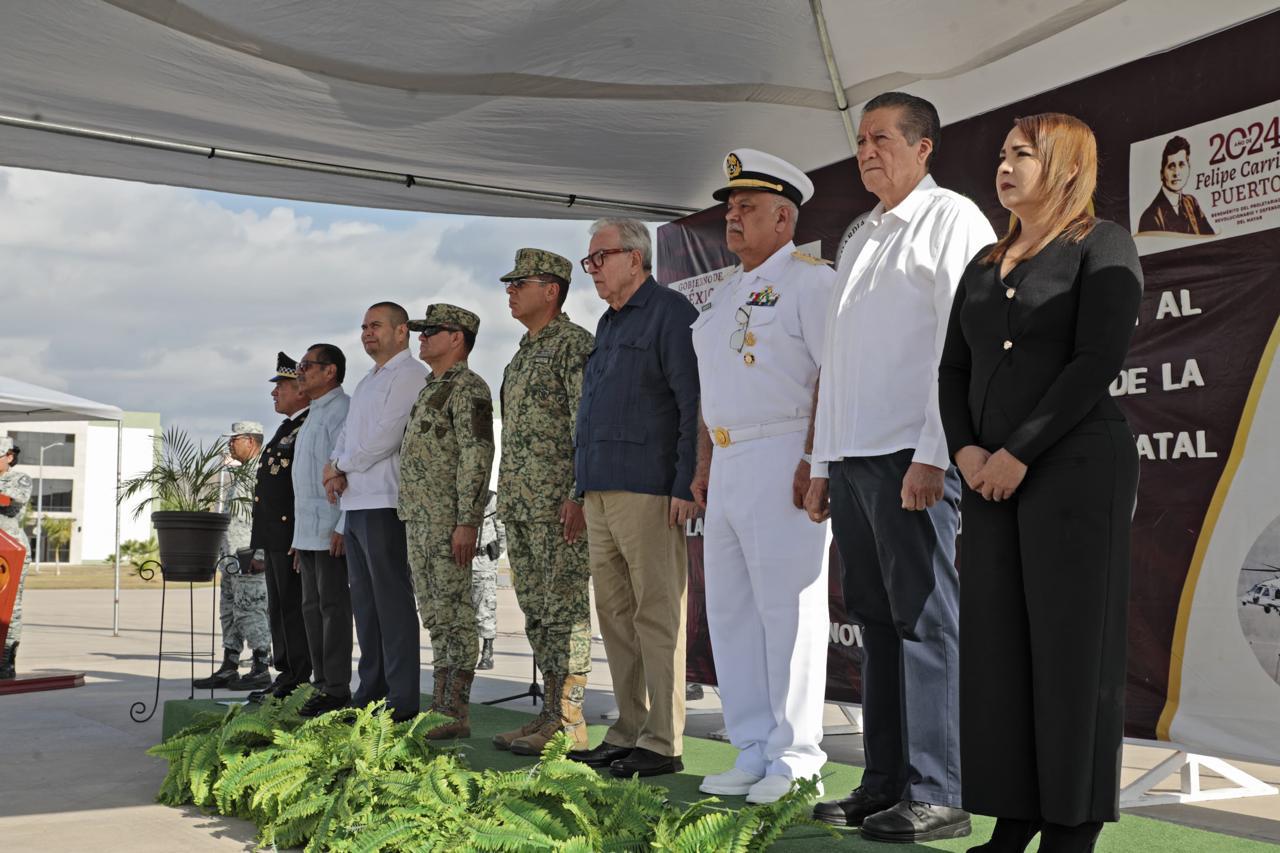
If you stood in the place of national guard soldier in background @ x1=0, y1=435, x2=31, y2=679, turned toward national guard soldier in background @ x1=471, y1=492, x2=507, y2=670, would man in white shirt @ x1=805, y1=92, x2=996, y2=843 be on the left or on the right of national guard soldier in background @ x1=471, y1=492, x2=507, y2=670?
right

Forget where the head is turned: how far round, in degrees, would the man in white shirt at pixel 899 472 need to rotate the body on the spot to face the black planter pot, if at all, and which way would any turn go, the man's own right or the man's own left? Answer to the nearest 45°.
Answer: approximately 90° to the man's own right

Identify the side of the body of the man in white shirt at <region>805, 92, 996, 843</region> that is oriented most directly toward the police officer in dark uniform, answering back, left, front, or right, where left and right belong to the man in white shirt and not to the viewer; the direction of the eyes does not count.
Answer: right

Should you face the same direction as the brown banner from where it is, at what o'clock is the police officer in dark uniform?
The police officer in dark uniform is roughly at 2 o'clock from the brown banner.

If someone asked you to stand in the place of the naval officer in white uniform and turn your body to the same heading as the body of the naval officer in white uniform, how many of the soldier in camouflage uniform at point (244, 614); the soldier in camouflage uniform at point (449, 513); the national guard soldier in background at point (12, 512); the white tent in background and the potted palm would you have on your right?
5

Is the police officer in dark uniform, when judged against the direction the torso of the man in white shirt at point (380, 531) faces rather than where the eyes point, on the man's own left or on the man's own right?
on the man's own right

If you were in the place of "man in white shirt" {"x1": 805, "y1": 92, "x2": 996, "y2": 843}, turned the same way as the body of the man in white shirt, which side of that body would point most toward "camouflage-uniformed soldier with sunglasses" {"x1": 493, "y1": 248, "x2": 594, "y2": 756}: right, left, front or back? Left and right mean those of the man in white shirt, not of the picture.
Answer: right

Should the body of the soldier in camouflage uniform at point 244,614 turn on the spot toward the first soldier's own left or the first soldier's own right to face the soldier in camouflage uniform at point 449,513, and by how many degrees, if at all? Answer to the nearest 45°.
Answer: approximately 90° to the first soldier's own left

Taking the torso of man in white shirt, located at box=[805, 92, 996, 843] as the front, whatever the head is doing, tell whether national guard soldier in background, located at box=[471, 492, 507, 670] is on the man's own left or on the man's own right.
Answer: on the man's own right

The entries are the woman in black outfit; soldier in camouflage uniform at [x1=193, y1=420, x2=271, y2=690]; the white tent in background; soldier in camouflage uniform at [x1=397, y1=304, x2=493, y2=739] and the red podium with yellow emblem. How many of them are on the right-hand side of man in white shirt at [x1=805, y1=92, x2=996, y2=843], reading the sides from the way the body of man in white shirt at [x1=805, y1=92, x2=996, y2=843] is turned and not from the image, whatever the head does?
4

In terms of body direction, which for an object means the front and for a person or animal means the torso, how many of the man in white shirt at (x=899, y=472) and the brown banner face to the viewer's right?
0

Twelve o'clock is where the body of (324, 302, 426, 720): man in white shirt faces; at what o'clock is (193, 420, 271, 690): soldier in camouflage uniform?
The soldier in camouflage uniform is roughly at 4 o'clock from the man in white shirt.
